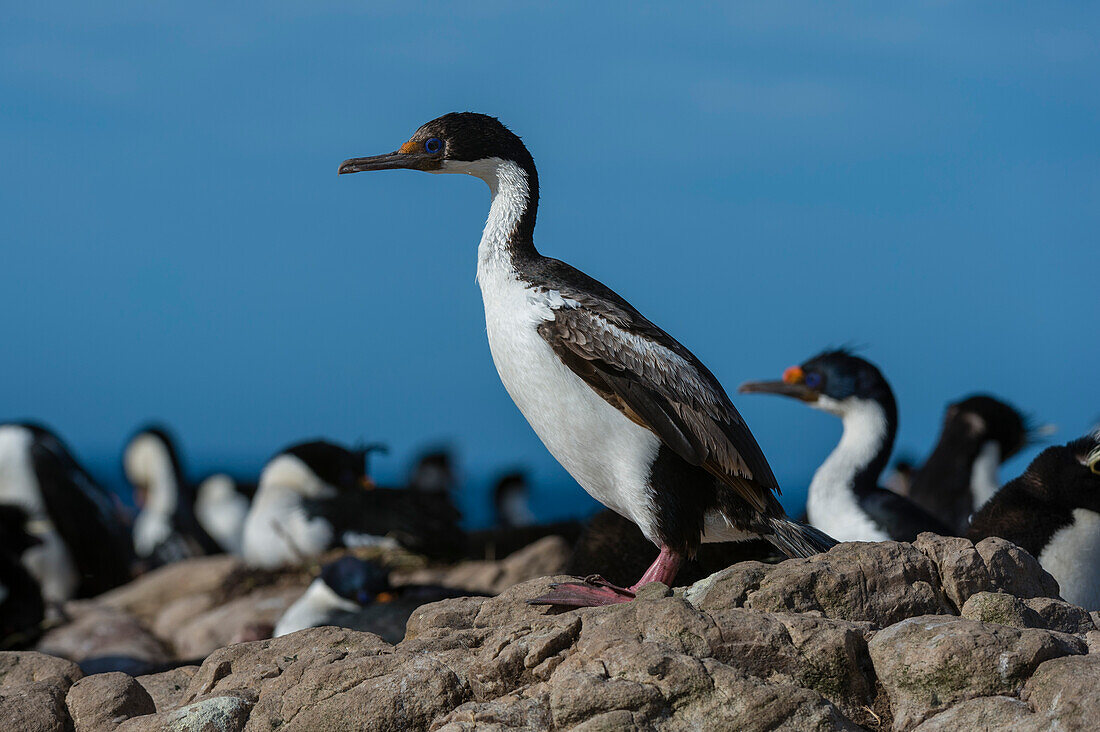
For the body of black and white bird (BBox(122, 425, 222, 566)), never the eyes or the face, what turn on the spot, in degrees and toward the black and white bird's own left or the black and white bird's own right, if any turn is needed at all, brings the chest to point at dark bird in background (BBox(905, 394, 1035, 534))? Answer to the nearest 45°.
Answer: approximately 135° to the black and white bird's own left

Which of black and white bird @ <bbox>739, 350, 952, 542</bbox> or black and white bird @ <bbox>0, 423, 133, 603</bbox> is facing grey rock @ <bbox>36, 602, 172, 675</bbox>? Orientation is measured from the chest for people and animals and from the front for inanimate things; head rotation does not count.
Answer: black and white bird @ <bbox>739, 350, 952, 542</bbox>

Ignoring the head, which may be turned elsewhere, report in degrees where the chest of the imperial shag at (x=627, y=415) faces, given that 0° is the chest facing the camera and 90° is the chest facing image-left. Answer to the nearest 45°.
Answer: approximately 90°

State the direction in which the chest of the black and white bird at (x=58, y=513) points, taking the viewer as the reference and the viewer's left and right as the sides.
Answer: facing to the left of the viewer

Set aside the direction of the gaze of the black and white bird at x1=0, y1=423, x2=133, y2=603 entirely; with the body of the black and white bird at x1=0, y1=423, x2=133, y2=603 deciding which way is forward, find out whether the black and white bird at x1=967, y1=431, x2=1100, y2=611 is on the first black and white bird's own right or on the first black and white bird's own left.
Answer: on the first black and white bird's own left

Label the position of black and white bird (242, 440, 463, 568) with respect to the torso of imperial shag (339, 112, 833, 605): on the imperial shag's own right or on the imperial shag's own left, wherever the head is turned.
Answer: on the imperial shag's own right

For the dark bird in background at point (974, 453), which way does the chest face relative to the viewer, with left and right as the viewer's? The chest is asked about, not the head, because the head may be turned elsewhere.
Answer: facing to the right of the viewer

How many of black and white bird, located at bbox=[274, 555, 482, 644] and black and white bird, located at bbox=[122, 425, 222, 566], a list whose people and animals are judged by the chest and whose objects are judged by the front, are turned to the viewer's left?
2
